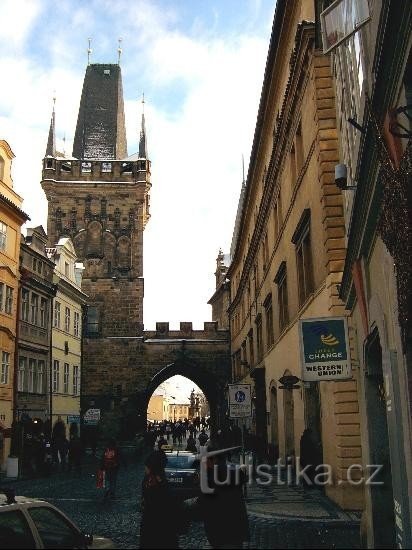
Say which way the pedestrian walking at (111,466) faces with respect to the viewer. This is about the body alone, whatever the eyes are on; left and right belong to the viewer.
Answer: facing away from the viewer

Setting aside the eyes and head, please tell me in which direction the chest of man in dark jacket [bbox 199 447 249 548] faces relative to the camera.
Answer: away from the camera

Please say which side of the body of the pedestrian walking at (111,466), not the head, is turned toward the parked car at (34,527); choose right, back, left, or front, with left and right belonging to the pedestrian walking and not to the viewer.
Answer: back

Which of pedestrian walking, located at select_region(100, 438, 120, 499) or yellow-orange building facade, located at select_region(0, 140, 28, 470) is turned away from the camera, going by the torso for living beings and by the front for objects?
the pedestrian walking

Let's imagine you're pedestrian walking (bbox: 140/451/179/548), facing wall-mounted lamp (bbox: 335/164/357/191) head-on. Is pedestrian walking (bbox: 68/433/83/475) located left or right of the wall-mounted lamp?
left

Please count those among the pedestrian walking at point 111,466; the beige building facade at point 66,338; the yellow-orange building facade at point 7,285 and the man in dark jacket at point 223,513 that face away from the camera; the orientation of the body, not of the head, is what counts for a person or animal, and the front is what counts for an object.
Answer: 2

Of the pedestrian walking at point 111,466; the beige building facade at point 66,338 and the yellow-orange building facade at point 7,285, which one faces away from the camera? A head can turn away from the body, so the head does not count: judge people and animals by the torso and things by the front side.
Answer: the pedestrian walking

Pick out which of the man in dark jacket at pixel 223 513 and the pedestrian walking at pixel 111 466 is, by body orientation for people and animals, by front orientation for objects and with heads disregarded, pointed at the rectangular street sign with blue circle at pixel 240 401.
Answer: the man in dark jacket

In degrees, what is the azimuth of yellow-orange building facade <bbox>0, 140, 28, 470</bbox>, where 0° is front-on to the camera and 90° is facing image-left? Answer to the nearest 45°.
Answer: approximately 315°

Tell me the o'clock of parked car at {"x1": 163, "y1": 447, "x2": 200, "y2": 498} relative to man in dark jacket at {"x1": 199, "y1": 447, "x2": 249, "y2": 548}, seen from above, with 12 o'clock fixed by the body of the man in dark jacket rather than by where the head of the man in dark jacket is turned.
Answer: The parked car is roughly at 12 o'clock from the man in dark jacket.

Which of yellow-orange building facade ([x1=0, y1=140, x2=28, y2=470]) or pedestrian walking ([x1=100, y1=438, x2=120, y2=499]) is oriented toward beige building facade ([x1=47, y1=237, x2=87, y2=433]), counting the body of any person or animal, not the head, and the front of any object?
the pedestrian walking
